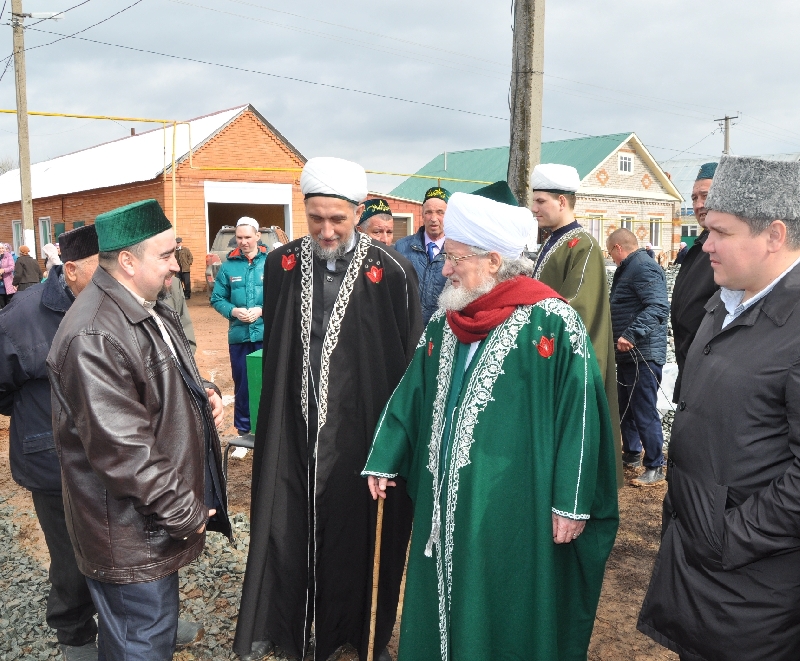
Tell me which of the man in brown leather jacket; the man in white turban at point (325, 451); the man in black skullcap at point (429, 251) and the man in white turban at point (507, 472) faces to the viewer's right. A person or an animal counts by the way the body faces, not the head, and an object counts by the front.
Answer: the man in brown leather jacket

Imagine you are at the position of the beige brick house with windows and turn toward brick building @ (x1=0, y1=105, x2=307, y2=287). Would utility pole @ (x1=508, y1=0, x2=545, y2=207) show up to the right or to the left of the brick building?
left

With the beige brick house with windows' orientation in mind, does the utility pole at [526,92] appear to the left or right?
on its right

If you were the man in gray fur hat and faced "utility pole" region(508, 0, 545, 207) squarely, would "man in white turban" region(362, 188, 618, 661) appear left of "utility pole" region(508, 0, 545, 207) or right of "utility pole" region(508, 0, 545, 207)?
left

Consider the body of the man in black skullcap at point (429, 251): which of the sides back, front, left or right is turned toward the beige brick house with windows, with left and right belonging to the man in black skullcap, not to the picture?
back

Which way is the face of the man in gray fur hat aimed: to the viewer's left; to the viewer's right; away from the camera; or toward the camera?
to the viewer's left

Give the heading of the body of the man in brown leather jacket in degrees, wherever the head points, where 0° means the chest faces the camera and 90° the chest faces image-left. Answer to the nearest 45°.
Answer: approximately 270°

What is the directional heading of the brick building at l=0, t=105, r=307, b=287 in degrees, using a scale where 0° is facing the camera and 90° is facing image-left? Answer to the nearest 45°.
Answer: approximately 315°

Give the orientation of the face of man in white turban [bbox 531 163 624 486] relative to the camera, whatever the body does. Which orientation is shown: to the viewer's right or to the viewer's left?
to the viewer's left

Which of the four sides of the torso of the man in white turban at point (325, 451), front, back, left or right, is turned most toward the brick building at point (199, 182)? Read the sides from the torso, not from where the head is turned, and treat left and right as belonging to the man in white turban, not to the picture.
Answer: back

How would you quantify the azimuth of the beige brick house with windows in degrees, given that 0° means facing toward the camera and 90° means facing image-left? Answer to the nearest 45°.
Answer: approximately 315°

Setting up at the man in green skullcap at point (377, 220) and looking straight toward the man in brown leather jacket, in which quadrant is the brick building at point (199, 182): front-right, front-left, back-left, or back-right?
back-right

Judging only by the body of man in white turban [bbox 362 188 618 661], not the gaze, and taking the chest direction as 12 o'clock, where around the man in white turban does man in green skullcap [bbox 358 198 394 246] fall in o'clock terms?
The man in green skullcap is roughly at 4 o'clock from the man in white turban.
